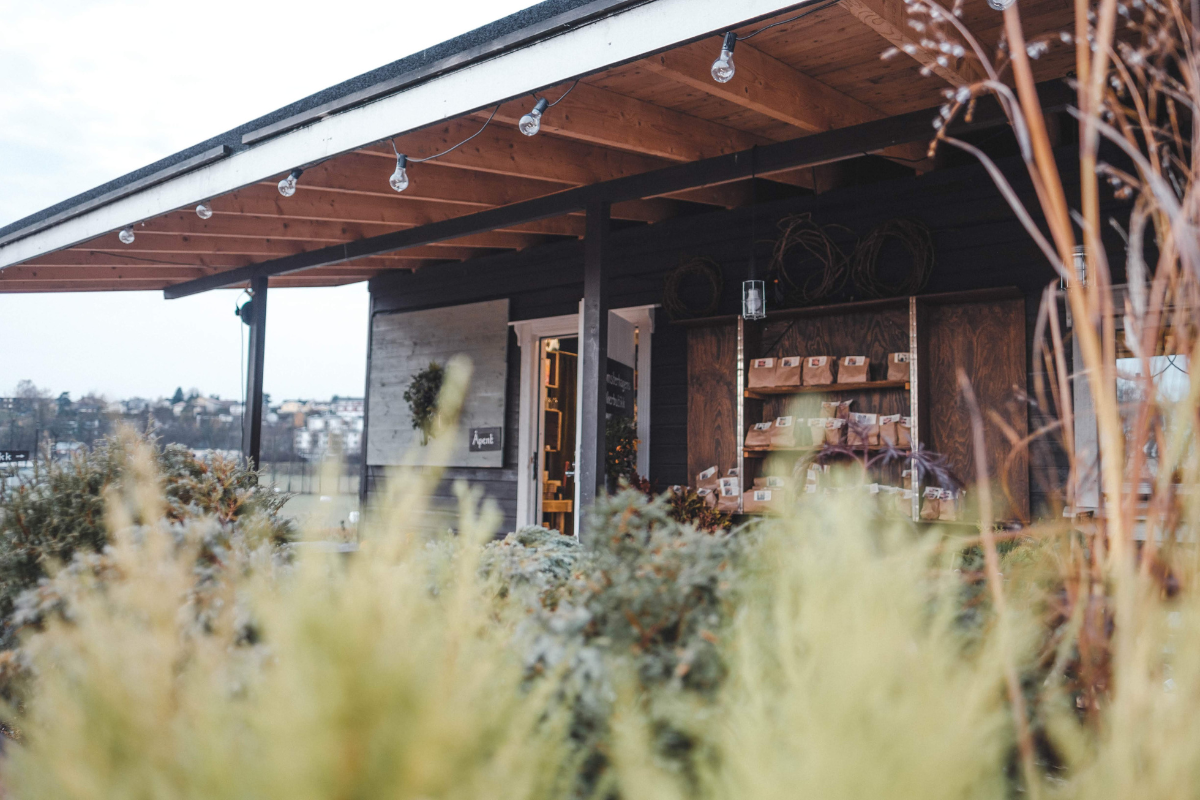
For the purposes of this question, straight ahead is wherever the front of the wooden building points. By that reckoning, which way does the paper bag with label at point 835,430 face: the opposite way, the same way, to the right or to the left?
the same way

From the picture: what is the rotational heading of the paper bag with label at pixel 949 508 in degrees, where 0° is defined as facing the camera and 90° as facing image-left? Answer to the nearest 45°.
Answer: approximately 45°

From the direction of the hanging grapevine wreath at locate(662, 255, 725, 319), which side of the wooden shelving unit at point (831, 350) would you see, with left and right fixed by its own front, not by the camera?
right

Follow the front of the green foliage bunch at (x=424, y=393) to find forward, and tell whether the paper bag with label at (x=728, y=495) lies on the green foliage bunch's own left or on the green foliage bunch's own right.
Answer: on the green foliage bunch's own left

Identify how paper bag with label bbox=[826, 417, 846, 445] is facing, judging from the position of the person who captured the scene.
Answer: facing the viewer and to the left of the viewer

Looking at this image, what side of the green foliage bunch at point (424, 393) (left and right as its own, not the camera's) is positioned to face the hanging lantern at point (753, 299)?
left

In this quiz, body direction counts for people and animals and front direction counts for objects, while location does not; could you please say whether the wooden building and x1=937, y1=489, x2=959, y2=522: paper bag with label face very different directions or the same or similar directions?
same or similar directions

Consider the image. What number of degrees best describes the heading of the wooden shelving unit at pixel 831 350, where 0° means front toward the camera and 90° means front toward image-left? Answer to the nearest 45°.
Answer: approximately 45°

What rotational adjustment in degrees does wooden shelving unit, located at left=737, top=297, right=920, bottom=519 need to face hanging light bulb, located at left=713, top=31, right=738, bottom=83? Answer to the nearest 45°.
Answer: approximately 45° to its left

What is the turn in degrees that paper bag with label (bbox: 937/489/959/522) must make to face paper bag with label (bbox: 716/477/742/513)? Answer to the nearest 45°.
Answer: approximately 45° to its right

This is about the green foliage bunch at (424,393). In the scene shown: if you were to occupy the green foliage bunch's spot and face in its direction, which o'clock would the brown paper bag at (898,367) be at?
The brown paper bag is roughly at 9 o'clock from the green foliage bunch.

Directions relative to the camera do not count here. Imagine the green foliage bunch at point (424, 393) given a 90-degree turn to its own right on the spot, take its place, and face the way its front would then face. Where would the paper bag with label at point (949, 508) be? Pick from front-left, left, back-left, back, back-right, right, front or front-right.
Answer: back

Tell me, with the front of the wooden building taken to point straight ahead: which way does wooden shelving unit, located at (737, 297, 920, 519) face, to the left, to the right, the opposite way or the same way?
the same way
